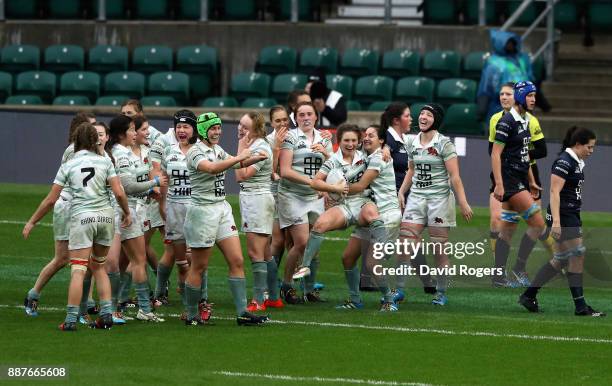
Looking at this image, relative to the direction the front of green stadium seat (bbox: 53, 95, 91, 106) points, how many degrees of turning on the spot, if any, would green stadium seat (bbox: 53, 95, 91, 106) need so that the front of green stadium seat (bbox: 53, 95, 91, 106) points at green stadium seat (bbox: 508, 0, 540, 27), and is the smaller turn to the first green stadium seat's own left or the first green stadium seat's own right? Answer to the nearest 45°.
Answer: approximately 90° to the first green stadium seat's own left

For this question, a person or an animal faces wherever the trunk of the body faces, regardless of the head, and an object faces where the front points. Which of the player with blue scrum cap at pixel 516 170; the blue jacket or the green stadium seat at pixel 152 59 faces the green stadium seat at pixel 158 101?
the green stadium seat at pixel 152 59

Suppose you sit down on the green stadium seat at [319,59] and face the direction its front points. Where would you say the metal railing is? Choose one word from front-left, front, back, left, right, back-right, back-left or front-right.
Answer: left

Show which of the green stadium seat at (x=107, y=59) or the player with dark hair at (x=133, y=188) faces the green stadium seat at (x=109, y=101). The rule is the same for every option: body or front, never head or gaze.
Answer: the green stadium seat at (x=107, y=59)

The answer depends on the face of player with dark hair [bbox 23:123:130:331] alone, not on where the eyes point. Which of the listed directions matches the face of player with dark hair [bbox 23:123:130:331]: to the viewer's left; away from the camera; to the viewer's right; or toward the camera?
away from the camera

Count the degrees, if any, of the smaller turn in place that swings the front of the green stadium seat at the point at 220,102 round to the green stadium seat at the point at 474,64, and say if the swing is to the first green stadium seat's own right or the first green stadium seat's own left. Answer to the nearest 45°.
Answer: approximately 90° to the first green stadium seat's own left

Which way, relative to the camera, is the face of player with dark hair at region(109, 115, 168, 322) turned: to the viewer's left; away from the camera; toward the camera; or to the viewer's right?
to the viewer's right

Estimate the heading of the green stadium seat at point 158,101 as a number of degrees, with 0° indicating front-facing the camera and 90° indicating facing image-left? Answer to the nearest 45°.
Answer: approximately 0°

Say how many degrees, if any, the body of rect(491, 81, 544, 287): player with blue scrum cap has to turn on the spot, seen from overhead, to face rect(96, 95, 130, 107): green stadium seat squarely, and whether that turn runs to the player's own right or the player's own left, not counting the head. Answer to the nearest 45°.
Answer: approximately 180°

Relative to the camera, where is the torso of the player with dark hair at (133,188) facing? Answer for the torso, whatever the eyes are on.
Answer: to the viewer's right
